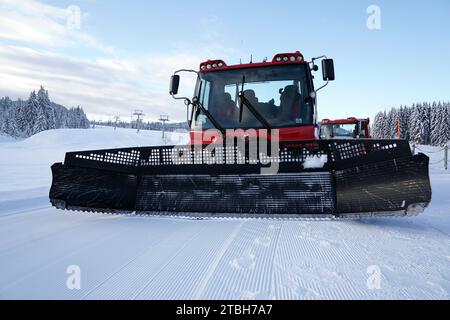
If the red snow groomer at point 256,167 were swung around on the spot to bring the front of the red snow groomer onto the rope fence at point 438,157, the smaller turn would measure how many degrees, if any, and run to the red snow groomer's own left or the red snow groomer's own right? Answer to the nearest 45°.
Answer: approximately 135° to the red snow groomer's own left

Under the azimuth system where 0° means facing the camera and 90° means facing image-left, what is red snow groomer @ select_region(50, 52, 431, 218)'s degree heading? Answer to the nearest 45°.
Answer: approximately 0°

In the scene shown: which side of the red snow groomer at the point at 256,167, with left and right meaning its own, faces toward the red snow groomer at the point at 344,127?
back
